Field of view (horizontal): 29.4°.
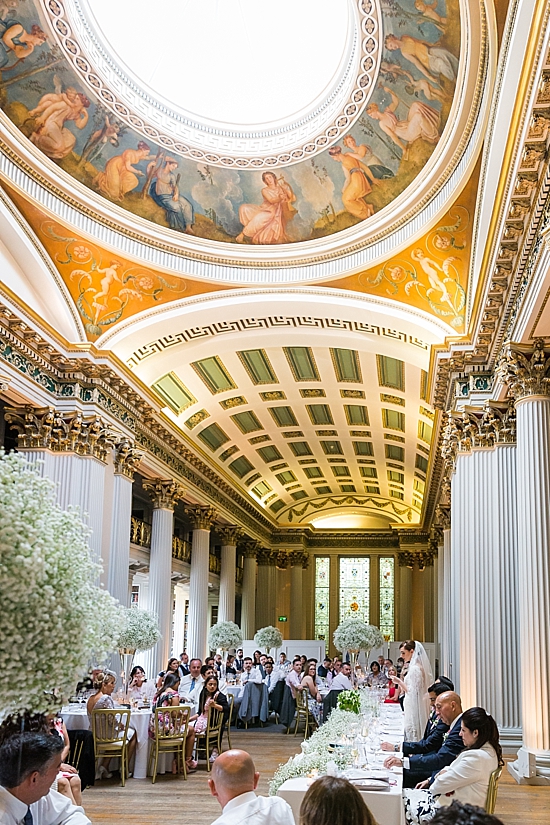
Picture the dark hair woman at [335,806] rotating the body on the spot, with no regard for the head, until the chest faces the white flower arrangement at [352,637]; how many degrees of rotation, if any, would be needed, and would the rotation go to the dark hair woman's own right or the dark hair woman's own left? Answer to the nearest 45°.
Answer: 0° — they already face it

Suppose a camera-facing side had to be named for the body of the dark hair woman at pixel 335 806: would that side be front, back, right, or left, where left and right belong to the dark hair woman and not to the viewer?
back

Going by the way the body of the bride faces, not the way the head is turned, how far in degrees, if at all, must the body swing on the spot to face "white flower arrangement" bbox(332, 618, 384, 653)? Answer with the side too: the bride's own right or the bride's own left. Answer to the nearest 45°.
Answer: approximately 90° to the bride's own right

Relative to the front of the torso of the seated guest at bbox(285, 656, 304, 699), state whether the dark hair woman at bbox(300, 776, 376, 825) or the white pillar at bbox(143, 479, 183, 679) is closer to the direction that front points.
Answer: the dark hair woman

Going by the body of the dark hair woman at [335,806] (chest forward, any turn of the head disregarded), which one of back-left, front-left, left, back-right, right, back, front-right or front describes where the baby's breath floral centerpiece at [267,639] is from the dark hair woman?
front

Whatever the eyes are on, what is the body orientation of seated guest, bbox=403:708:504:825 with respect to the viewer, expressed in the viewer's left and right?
facing to the left of the viewer

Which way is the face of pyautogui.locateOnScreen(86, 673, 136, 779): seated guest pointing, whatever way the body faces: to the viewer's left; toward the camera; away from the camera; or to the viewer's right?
to the viewer's right

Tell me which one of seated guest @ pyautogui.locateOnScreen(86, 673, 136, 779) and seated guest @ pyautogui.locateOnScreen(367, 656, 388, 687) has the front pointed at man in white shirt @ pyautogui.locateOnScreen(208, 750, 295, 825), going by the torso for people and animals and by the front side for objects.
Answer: seated guest @ pyautogui.locateOnScreen(367, 656, 388, 687)

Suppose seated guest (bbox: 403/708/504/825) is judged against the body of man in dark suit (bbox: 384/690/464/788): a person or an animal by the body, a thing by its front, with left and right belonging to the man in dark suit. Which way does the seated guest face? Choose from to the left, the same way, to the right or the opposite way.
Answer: the same way

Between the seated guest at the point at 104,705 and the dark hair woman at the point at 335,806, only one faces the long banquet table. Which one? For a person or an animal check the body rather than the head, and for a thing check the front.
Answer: the dark hair woman

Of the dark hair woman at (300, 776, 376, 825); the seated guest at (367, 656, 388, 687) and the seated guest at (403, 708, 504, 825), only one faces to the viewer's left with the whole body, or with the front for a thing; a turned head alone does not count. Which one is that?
the seated guest at (403, 708, 504, 825)

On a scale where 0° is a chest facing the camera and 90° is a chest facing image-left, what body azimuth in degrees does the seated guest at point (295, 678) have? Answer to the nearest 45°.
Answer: approximately 315°

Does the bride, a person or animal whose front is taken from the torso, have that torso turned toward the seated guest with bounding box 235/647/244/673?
no

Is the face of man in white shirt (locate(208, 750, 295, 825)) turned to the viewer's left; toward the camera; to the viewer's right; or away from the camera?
away from the camera

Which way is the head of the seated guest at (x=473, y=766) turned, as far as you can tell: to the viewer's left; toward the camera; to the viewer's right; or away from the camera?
to the viewer's left

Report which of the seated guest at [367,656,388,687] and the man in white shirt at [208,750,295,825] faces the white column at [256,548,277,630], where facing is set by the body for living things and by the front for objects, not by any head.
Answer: the man in white shirt

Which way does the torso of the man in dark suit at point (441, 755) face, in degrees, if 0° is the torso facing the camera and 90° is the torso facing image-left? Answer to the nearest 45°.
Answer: approximately 90°

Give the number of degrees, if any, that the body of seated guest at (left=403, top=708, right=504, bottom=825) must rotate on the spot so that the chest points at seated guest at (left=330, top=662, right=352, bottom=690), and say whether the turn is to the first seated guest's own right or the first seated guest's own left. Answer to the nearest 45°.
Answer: approximately 90° to the first seated guest's own right
